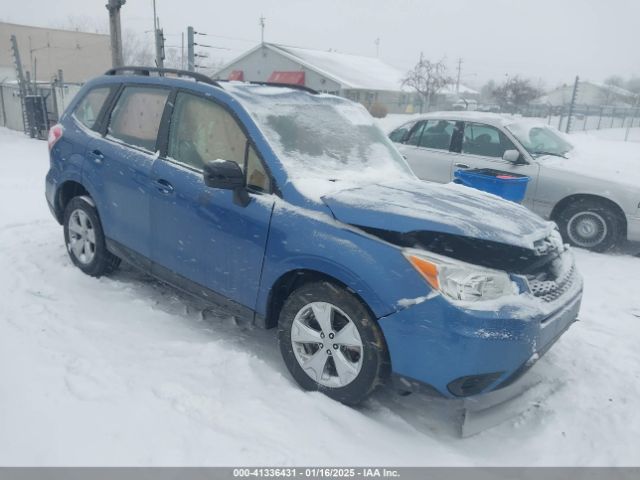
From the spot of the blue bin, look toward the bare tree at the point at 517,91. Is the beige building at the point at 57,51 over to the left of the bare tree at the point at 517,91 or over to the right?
left

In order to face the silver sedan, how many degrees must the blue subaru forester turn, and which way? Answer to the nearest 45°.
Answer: approximately 90° to its left

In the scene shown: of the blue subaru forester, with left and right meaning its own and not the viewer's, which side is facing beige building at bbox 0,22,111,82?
back

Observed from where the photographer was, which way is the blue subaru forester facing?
facing the viewer and to the right of the viewer

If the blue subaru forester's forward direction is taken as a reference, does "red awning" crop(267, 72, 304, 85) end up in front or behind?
behind

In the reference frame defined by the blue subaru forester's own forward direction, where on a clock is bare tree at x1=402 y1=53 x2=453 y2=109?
The bare tree is roughly at 8 o'clock from the blue subaru forester.

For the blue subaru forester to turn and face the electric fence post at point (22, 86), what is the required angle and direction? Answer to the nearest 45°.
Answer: approximately 180°

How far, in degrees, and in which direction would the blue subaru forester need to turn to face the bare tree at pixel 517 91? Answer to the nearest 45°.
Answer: approximately 135° to its left

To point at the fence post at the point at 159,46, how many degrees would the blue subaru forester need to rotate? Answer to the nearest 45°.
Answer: approximately 135° to its left

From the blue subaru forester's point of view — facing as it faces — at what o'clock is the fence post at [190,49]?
The fence post is roughly at 7 o'clock from the blue subaru forester.
